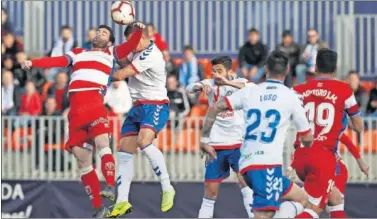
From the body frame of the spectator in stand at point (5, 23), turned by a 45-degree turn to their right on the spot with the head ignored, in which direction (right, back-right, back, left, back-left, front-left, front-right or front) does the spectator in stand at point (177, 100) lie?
left

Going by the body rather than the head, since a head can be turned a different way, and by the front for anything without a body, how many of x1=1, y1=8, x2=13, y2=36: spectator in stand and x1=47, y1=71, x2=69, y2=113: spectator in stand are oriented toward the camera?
2

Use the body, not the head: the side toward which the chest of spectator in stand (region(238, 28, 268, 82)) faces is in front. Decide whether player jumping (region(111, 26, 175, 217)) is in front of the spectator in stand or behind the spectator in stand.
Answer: in front

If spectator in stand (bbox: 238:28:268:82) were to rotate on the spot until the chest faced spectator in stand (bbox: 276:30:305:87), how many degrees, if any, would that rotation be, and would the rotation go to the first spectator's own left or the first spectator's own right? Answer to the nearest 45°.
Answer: approximately 90° to the first spectator's own left

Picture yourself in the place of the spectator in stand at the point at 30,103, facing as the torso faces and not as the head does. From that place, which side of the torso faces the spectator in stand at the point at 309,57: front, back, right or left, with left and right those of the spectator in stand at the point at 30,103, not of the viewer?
left

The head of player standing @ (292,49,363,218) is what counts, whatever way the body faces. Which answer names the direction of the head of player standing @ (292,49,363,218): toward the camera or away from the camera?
away from the camera

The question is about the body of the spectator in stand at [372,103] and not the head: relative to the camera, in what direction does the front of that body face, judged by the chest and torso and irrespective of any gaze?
toward the camera

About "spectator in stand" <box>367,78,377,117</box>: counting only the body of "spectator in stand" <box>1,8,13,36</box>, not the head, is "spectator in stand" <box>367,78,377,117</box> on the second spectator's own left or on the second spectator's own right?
on the second spectator's own left

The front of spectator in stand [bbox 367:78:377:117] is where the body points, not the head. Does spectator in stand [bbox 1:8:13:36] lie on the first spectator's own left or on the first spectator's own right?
on the first spectator's own right

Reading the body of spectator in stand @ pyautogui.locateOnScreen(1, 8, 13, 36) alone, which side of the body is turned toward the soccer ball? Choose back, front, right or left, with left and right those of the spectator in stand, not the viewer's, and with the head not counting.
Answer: front

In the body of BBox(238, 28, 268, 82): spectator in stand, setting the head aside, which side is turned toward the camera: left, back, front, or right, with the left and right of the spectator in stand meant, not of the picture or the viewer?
front

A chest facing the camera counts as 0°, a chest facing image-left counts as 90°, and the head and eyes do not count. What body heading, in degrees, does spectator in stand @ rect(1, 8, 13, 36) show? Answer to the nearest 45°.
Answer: approximately 0°

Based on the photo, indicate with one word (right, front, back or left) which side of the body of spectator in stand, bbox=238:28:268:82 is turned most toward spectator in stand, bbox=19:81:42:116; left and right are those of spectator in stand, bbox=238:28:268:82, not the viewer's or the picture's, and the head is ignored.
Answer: right

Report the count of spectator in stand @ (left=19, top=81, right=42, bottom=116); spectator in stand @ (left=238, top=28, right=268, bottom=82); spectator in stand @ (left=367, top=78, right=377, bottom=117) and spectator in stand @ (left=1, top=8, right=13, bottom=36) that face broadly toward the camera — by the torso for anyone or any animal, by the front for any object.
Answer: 4

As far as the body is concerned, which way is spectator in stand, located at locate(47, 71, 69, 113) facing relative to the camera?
toward the camera

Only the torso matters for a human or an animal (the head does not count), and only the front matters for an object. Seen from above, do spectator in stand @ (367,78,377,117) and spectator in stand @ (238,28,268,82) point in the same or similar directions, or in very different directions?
same or similar directions
